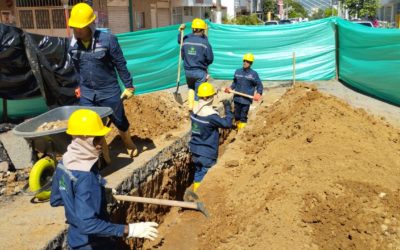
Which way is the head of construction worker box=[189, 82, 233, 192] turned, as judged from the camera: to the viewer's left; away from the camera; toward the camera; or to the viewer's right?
away from the camera

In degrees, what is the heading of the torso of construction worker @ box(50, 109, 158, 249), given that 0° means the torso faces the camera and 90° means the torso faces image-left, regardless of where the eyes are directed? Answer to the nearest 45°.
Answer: approximately 225°

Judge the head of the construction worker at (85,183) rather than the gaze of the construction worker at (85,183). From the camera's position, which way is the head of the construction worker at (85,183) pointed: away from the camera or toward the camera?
away from the camera

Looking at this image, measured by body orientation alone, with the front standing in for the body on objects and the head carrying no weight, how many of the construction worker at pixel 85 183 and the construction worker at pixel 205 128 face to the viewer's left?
0

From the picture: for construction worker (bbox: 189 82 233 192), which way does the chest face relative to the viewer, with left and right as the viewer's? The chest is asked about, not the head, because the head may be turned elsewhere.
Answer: facing away from the viewer and to the right of the viewer

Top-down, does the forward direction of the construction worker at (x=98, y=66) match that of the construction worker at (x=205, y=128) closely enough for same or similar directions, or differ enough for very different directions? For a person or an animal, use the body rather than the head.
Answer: very different directions
